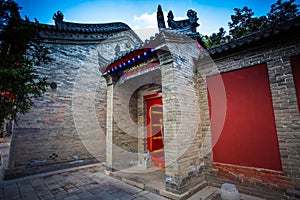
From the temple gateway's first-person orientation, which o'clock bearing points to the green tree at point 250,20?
The green tree is roughly at 6 o'clock from the temple gateway.

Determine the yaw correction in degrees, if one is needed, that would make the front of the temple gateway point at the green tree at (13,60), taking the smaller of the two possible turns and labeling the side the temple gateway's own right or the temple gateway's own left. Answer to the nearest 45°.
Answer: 0° — it already faces it

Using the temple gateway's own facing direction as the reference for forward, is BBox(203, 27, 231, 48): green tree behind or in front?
behind

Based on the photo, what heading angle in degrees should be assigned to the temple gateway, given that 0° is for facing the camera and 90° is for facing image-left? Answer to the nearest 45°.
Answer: approximately 45°

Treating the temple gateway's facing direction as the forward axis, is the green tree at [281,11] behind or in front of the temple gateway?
behind
